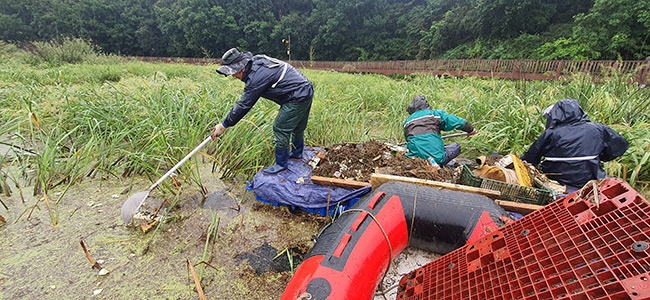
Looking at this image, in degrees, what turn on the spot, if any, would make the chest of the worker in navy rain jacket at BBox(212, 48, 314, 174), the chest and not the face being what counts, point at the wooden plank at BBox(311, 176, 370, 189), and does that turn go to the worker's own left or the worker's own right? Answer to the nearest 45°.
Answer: approximately 135° to the worker's own left

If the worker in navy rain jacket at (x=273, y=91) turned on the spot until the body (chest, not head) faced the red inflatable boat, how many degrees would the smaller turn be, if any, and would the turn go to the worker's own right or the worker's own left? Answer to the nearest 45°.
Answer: approximately 90° to the worker's own left

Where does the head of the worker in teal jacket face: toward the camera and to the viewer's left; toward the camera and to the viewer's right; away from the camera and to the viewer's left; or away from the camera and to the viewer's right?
away from the camera and to the viewer's right

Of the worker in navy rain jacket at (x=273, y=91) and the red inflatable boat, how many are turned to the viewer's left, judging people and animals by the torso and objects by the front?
1

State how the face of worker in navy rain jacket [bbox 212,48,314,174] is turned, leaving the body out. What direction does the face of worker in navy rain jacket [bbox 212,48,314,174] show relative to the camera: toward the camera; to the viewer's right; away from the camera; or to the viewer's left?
to the viewer's left

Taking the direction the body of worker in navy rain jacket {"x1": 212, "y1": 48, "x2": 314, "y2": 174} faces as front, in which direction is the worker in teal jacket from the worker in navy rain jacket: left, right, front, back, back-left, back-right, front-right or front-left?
back

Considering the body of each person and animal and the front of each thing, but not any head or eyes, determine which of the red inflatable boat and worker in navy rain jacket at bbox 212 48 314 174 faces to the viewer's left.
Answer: the worker in navy rain jacket

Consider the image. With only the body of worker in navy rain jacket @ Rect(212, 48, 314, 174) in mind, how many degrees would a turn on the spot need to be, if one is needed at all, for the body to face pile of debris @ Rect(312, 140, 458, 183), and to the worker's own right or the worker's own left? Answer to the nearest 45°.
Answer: approximately 135° to the worker's own left

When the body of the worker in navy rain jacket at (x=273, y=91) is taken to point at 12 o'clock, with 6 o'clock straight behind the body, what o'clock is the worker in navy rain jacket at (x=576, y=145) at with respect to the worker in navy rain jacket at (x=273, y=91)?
the worker in navy rain jacket at (x=576, y=145) is roughly at 7 o'clock from the worker in navy rain jacket at (x=273, y=91).

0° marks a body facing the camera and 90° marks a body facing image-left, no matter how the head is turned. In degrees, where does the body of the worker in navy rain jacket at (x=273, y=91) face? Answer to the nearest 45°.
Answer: approximately 90°
